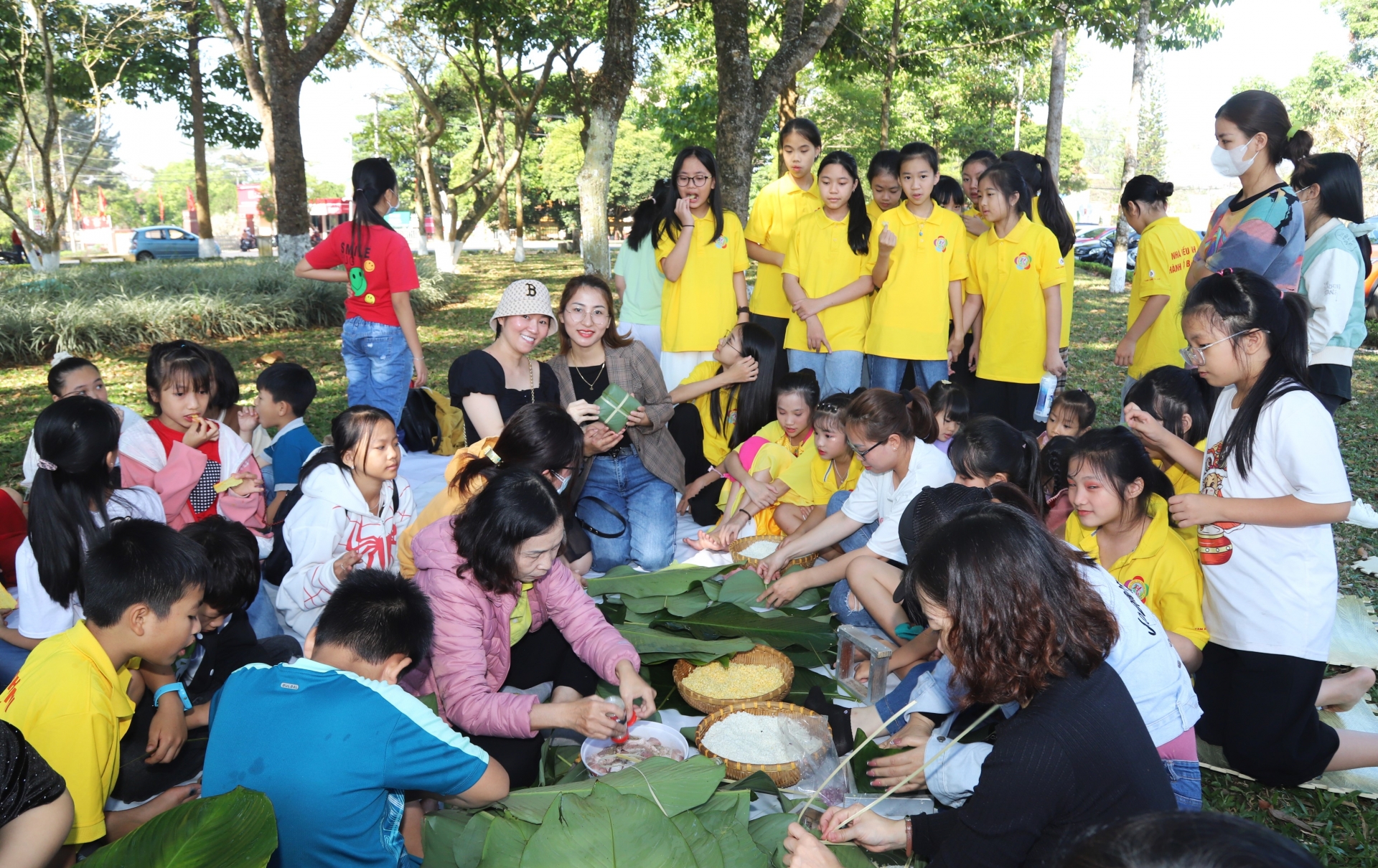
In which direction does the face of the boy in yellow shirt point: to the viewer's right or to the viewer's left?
to the viewer's right

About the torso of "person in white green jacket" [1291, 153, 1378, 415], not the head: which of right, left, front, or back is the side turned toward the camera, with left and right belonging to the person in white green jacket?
left

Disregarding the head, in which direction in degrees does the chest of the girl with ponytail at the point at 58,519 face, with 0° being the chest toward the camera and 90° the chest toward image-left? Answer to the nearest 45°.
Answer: approximately 225°

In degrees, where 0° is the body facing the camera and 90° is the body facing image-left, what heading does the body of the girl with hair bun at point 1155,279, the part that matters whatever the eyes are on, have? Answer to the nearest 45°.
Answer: approximately 135°

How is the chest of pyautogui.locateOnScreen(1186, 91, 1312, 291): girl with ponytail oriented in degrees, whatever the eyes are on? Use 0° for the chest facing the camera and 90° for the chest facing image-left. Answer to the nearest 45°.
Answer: approximately 90°

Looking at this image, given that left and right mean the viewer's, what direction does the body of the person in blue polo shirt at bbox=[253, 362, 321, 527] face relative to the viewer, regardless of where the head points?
facing to the left of the viewer

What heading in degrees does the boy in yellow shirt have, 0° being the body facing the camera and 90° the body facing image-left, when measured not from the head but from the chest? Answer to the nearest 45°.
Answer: approximately 270°

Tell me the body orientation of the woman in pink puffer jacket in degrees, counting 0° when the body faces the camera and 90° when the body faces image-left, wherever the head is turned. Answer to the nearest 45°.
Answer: approximately 315°
